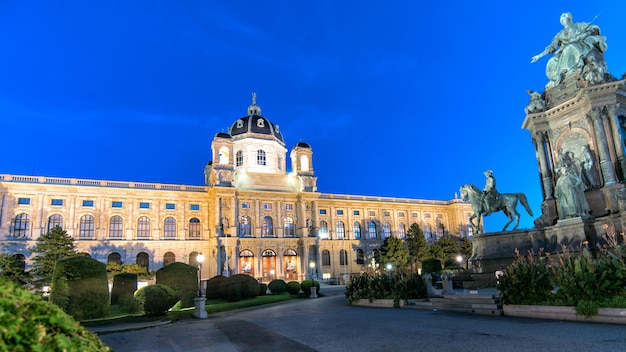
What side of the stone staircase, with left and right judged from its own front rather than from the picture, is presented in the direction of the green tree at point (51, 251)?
right

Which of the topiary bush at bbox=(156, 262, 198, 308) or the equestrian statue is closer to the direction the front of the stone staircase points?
the topiary bush

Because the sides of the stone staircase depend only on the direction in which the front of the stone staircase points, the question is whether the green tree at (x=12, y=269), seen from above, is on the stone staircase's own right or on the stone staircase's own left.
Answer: on the stone staircase's own right

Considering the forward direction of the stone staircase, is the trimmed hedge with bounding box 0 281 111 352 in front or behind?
in front

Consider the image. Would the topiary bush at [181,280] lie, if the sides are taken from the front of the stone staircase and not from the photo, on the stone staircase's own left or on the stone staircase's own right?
on the stone staircase's own right

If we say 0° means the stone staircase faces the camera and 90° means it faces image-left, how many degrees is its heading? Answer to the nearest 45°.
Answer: approximately 45°
